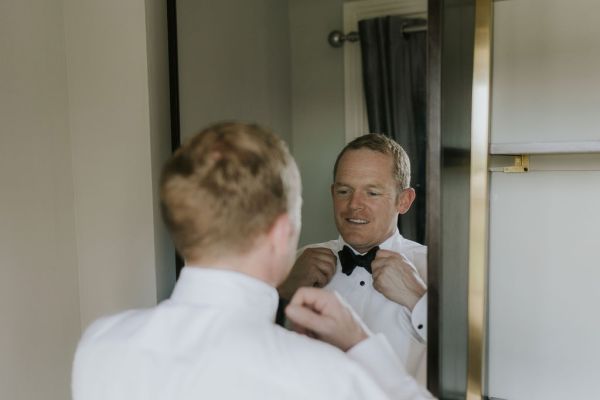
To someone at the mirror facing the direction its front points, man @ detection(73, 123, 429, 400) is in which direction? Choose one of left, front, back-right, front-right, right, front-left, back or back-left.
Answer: front

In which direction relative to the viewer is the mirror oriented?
toward the camera

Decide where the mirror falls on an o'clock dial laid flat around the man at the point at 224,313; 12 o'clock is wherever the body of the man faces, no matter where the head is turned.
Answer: The mirror is roughly at 11 o'clock from the man.

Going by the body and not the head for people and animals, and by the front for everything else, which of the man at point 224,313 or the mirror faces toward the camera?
the mirror

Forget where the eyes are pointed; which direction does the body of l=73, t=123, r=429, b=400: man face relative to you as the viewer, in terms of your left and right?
facing away from the viewer and to the right of the viewer

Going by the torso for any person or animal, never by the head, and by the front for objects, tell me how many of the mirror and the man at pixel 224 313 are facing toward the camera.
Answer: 1
